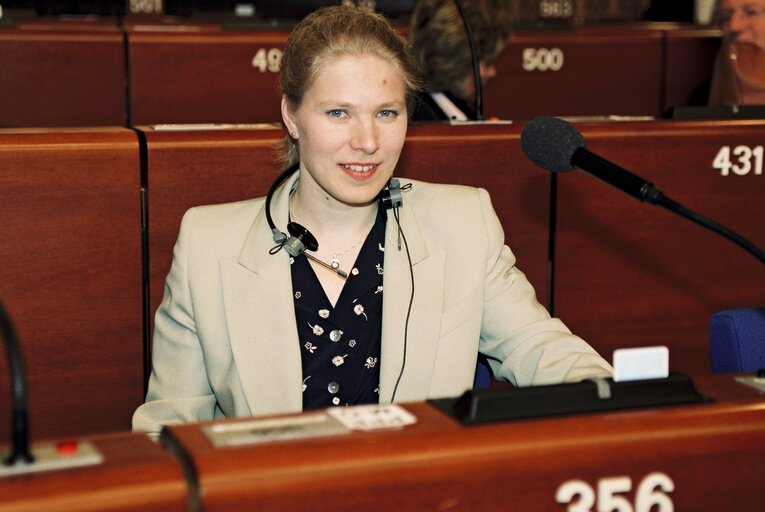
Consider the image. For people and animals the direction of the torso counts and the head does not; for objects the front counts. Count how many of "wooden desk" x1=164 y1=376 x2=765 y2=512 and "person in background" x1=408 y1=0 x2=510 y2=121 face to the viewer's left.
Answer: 0

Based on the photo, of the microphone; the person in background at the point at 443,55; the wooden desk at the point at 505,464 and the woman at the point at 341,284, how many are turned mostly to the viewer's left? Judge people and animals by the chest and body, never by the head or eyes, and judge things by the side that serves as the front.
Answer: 1

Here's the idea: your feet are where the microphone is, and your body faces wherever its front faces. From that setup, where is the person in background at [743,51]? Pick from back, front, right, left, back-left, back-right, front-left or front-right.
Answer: right

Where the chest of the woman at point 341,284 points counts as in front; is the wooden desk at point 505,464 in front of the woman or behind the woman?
in front

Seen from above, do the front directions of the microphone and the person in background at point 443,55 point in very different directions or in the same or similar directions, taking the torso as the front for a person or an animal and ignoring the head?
very different directions

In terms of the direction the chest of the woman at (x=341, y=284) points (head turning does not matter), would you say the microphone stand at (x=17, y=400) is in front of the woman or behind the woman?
in front

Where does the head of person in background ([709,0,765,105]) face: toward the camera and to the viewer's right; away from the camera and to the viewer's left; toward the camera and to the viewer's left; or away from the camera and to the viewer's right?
toward the camera and to the viewer's left

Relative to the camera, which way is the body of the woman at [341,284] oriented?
toward the camera

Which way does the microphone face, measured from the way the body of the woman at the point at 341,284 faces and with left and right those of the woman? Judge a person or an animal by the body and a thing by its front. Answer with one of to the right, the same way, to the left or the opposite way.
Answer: to the right

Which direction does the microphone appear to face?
to the viewer's left
